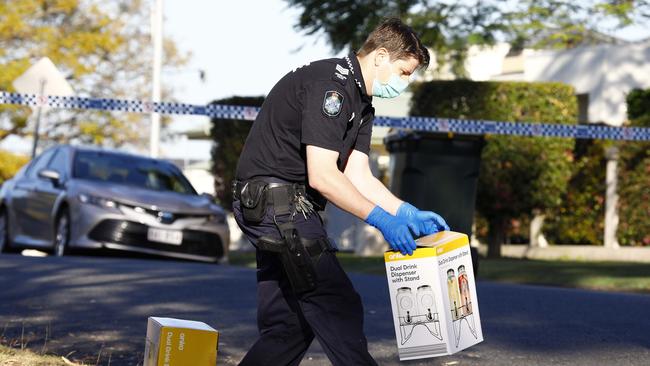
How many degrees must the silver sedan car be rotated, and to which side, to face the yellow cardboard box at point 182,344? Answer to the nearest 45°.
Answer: approximately 45° to its right

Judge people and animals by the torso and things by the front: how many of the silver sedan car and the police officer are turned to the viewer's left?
0

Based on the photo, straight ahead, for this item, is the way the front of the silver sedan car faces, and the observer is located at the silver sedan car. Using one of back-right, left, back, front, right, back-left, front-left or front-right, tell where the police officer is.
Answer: front-right

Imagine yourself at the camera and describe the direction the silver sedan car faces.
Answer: facing the viewer and to the right of the viewer

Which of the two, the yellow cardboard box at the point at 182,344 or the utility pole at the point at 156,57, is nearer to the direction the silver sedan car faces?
the yellow cardboard box

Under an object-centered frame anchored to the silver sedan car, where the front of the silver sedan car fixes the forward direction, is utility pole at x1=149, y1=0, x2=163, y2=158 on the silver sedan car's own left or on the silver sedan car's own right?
on the silver sedan car's own left

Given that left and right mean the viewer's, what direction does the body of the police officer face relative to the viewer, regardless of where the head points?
facing to the right of the viewer

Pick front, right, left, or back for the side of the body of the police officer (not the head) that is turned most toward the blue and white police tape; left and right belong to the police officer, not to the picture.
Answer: left

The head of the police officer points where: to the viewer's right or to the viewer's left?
to the viewer's right
